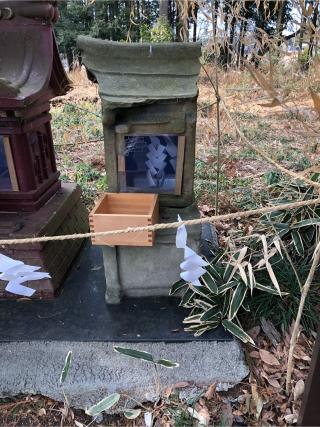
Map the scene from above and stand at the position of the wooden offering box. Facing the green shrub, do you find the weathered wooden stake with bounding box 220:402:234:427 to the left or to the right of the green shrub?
right

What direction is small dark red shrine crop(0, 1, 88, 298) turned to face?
toward the camera

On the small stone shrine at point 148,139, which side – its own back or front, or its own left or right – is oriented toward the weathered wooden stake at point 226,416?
front

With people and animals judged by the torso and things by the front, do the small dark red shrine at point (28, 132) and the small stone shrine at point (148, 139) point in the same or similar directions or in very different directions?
same or similar directions

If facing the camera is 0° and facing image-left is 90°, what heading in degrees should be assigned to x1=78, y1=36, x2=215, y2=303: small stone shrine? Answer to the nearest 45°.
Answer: approximately 0°

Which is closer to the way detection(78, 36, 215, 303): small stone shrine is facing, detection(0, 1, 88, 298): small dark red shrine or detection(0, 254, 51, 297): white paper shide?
the white paper shide

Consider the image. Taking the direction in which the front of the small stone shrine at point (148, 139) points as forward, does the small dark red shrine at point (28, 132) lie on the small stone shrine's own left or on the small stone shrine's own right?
on the small stone shrine's own right

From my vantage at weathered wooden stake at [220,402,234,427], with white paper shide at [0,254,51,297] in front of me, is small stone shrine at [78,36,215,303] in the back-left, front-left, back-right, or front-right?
front-right

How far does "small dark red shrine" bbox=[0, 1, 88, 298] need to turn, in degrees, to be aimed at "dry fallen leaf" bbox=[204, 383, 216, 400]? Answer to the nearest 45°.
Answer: approximately 45° to its left

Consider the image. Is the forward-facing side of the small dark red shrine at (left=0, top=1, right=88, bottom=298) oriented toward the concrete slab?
yes

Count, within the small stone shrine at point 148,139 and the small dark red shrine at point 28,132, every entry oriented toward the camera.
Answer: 2

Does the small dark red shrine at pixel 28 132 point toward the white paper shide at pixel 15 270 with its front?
yes

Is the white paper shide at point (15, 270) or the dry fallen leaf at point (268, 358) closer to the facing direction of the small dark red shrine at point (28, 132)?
the white paper shide
